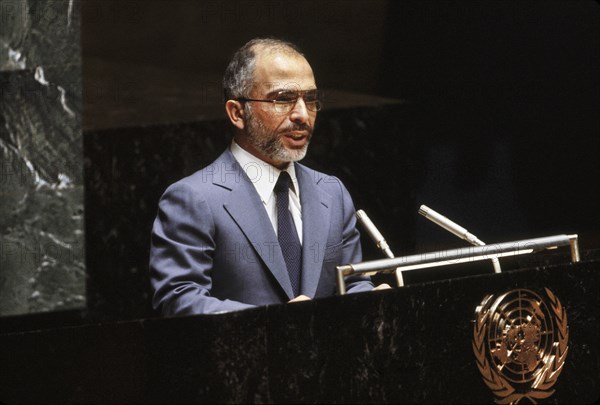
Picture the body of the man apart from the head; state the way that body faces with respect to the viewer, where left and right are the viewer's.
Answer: facing the viewer and to the right of the viewer

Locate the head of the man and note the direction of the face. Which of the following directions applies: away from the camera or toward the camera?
toward the camera
